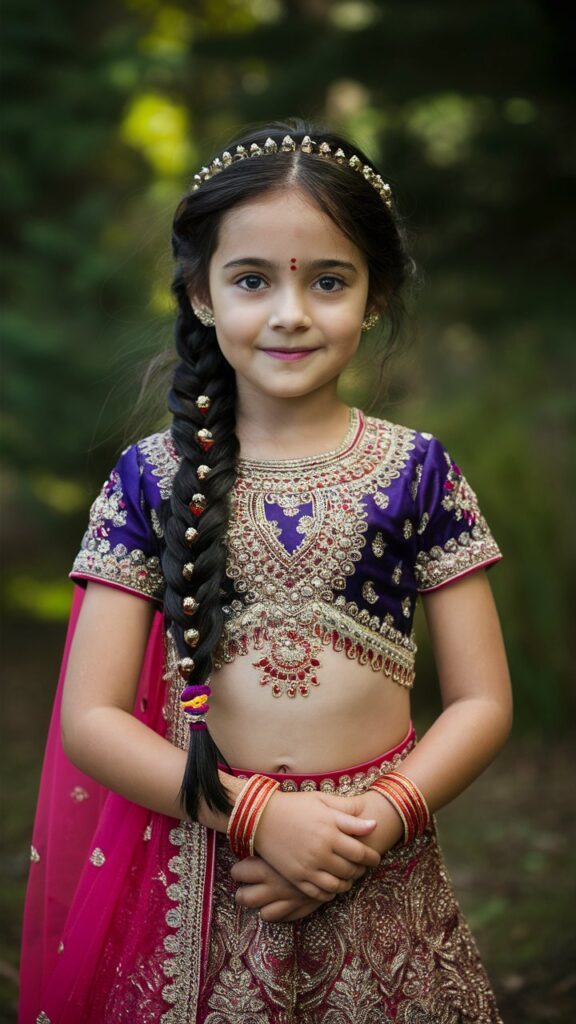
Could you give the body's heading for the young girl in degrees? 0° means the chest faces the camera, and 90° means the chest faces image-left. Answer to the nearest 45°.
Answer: approximately 0°
